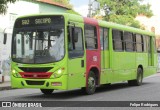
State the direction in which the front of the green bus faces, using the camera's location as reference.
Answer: facing the viewer and to the left of the viewer
